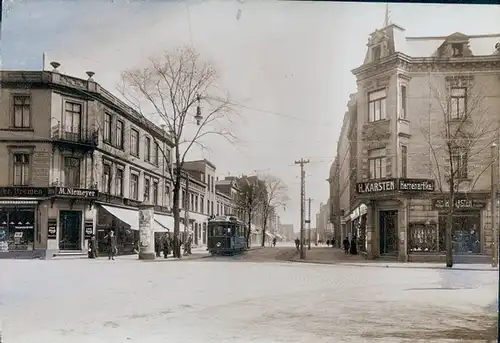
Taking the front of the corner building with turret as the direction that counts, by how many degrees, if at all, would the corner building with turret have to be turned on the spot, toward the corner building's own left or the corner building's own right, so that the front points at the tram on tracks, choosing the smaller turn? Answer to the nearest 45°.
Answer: approximately 45° to the corner building's own right

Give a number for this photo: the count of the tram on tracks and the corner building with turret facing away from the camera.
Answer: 0

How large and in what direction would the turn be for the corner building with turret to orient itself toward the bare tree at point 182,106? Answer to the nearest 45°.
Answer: approximately 45° to its right

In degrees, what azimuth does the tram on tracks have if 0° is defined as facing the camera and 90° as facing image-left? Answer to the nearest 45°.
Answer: approximately 45°

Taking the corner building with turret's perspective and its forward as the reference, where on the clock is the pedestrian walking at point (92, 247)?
The pedestrian walking is roughly at 1 o'clock from the corner building with turret.

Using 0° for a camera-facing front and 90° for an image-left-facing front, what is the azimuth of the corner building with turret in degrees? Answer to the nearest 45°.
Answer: approximately 45°

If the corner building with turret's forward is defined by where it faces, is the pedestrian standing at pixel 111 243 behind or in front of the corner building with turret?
in front
